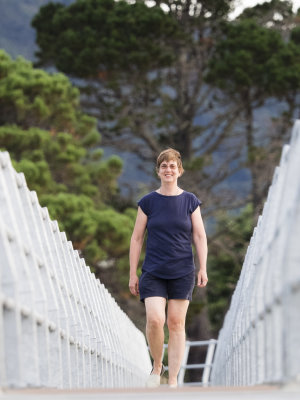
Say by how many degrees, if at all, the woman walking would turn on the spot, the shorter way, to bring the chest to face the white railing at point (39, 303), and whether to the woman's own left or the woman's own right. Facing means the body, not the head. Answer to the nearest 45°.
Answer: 0° — they already face it

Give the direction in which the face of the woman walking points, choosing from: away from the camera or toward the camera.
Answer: toward the camera

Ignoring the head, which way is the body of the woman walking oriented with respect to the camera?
toward the camera

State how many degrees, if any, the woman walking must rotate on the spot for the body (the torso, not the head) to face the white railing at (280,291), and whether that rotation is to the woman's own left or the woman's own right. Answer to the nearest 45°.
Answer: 0° — they already face it

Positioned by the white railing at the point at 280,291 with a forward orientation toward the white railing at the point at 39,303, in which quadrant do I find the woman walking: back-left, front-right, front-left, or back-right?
front-right
